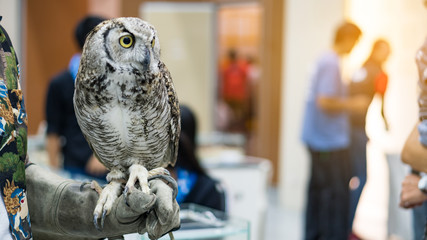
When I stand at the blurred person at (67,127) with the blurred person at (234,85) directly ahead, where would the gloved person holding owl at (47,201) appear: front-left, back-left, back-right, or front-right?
back-right

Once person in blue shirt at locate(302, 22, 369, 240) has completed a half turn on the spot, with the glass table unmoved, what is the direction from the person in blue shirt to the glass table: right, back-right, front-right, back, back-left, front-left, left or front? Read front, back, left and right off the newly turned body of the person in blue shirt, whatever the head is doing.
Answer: left

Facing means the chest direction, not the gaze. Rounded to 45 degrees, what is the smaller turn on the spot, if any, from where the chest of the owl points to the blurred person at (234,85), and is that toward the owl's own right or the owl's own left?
approximately 180°

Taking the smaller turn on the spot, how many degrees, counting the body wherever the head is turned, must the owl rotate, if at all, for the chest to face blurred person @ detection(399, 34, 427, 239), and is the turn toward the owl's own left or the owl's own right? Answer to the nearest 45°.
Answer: approximately 90° to the owl's own left

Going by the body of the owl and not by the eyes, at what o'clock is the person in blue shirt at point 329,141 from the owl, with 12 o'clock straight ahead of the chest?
The person in blue shirt is roughly at 7 o'clock from the owl.

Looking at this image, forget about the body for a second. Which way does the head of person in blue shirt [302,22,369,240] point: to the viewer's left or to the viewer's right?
to the viewer's right

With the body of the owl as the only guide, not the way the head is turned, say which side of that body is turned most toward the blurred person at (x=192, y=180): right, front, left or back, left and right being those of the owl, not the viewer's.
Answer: back
